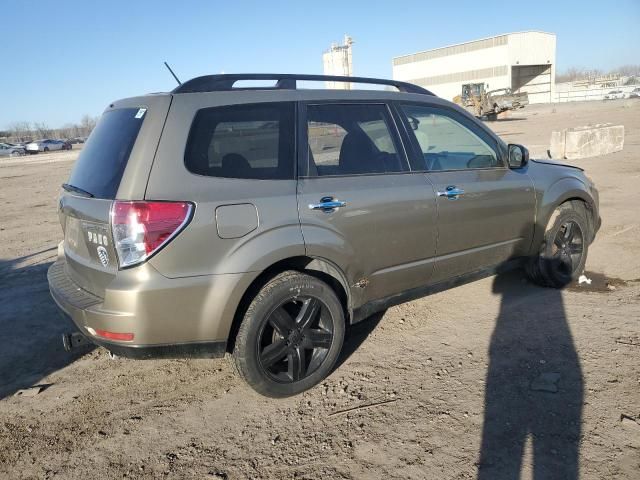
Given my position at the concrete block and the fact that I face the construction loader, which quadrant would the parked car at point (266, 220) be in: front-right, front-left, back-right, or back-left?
back-left

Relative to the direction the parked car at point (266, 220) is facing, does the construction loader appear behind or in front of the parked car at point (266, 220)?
in front

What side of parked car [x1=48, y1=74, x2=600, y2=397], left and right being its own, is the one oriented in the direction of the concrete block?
front

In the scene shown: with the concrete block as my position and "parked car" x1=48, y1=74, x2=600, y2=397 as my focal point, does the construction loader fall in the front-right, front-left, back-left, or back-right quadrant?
back-right

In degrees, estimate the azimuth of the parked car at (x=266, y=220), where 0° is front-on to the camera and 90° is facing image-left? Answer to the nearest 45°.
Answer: approximately 225°
